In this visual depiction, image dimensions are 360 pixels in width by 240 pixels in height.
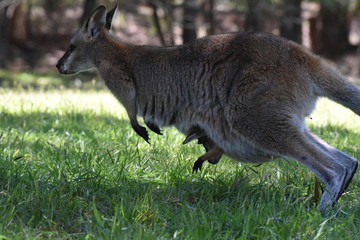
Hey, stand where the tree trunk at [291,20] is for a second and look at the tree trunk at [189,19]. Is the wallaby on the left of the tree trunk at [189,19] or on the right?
left

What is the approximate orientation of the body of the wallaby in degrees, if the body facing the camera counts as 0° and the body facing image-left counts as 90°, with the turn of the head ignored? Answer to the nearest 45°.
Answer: approximately 90°

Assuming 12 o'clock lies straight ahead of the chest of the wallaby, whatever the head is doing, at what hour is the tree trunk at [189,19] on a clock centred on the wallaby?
The tree trunk is roughly at 3 o'clock from the wallaby.

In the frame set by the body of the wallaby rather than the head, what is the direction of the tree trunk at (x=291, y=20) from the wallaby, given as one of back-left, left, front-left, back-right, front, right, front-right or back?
right

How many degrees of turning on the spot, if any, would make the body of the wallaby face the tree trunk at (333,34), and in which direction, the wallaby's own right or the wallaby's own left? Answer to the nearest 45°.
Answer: approximately 90° to the wallaby's own right
